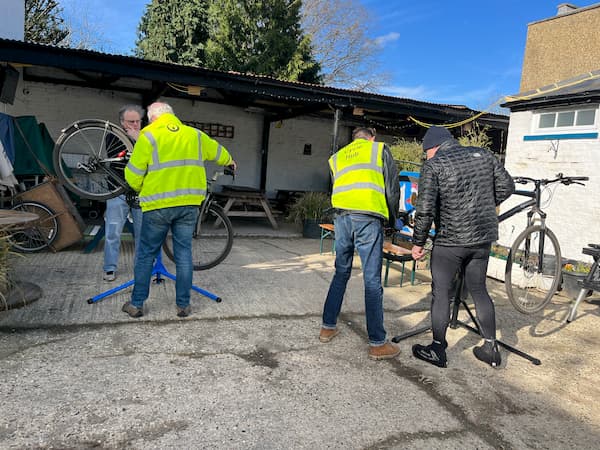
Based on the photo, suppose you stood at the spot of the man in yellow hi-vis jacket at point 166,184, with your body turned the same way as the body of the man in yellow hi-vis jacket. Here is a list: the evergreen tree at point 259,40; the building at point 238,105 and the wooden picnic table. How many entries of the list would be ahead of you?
3

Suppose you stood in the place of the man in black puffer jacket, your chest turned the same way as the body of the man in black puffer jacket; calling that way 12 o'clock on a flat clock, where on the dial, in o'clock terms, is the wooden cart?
The wooden cart is roughly at 11 o'clock from the man in black puffer jacket.

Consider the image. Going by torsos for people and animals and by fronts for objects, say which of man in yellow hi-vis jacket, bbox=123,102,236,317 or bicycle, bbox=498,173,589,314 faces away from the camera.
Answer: the man in yellow hi-vis jacket

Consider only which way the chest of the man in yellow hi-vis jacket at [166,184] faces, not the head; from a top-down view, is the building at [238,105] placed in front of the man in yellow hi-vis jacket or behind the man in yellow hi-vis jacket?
in front

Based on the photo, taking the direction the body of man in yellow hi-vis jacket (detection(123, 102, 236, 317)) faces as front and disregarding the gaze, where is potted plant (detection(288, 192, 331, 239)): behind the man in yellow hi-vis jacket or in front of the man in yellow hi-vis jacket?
in front

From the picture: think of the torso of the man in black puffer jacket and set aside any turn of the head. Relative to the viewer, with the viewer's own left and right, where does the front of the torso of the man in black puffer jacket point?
facing away from the viewer and to the left of the viewer

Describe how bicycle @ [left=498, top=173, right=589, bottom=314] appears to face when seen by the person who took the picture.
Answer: facing the viewer and to the right of the viewer

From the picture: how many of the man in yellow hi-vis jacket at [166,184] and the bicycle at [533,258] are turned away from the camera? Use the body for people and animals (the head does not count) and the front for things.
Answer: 1

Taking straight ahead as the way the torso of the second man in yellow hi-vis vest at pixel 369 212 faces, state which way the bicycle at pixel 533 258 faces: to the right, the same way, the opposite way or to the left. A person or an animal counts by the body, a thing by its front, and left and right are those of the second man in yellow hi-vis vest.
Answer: to the right

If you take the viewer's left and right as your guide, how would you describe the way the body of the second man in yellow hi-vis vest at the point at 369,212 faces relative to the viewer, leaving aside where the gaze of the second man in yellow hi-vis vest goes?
facing away from the viewer and to the right of the viewer

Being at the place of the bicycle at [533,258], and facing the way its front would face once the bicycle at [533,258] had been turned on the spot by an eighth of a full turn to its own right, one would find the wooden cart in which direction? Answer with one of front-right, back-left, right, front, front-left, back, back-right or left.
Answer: right

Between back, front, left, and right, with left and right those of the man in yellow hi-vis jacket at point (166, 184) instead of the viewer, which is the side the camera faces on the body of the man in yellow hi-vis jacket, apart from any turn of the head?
back

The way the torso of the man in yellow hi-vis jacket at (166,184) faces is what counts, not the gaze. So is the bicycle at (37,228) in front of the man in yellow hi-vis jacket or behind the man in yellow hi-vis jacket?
in front

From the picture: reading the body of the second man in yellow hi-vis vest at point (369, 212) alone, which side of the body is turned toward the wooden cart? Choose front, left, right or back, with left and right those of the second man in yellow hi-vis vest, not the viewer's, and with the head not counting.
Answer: left

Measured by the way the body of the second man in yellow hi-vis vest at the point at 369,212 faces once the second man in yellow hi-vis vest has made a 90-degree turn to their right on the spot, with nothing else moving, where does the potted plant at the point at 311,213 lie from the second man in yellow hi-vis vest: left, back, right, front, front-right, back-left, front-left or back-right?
back-left

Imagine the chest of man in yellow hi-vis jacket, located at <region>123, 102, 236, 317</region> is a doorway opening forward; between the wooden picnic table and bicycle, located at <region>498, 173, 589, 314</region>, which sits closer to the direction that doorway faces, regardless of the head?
the wooden picnic table
